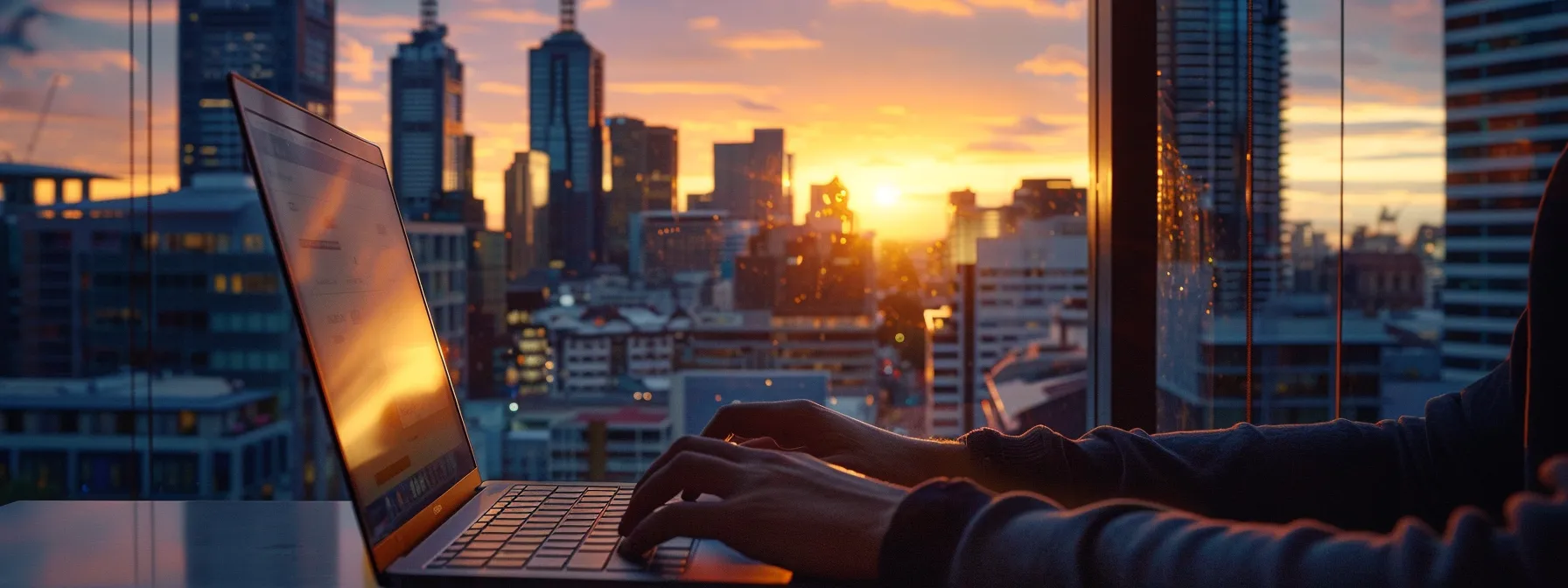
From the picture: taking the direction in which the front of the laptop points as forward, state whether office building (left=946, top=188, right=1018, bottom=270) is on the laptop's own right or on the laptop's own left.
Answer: on the laptop's own left

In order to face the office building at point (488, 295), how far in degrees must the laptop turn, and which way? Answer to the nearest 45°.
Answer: approximately 90° to its left

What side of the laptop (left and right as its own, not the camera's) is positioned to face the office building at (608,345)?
left

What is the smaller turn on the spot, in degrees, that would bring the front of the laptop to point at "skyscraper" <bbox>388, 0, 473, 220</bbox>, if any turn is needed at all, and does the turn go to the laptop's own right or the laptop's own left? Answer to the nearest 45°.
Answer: approximately 90° to the laptop's own left

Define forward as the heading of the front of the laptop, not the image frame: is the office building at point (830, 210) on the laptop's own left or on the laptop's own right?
on the laptop's own left

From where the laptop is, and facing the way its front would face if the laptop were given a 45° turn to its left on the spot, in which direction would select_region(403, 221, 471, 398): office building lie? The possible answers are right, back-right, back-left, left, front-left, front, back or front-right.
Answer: front-left

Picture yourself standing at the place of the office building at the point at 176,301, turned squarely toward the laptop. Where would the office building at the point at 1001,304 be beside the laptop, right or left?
left

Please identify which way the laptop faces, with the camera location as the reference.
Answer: facing to the right of the viewer

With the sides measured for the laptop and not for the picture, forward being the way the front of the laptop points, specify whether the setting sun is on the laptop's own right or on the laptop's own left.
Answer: on the laptop's own left

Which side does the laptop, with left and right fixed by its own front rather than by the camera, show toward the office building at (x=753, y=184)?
left

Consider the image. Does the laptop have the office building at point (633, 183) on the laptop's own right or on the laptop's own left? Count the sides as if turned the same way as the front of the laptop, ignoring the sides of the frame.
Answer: on the laptop's own left
